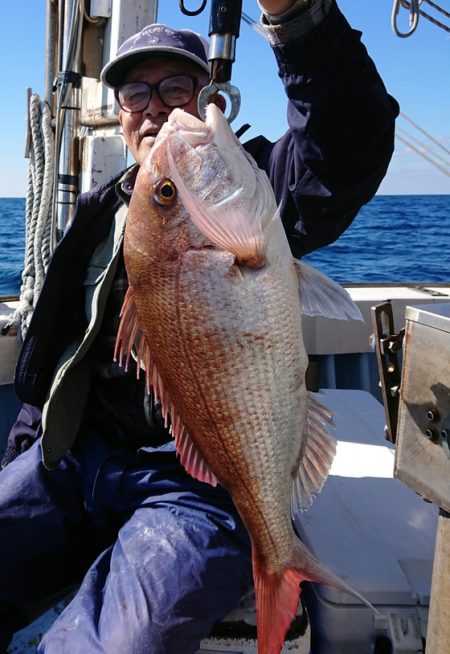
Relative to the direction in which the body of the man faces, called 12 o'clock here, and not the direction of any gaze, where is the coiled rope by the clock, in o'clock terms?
The coiled rope is roughly at 5 o'clock from the man.

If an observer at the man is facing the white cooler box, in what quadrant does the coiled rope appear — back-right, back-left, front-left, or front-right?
back-left

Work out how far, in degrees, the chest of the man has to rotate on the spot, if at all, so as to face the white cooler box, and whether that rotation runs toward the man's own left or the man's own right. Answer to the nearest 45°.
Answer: approximately 90° to the man's own left

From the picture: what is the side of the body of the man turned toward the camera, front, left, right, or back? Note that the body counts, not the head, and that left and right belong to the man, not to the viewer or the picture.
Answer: front
